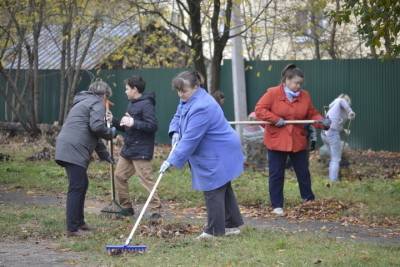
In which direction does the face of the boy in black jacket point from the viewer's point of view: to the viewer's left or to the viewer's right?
to the viewer's left

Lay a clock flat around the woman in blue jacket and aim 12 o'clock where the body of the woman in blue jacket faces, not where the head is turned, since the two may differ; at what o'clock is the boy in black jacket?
The boy in black jacket is roughly at 2 o'clock from the woman in blue jacket.

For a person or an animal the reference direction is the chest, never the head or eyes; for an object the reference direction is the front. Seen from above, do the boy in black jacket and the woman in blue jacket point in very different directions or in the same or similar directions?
same or similar directions

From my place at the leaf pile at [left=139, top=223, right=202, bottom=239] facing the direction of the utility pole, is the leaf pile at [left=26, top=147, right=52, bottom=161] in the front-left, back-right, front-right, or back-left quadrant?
front-left

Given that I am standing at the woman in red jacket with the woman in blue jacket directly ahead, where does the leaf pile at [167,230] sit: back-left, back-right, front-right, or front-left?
front-right

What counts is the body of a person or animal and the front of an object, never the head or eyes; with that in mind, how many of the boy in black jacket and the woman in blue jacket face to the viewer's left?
2

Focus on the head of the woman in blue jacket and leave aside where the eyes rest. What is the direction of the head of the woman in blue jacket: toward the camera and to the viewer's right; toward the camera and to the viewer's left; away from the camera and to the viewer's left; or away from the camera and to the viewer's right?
toward the camera and to the viewer's left

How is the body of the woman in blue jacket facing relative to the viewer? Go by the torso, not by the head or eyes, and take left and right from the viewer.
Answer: facing to the left of the viewer
